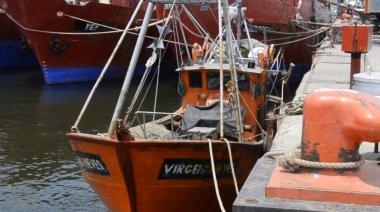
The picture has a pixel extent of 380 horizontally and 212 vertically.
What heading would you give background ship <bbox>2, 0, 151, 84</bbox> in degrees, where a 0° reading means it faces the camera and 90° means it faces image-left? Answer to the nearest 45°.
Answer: approximately 45°

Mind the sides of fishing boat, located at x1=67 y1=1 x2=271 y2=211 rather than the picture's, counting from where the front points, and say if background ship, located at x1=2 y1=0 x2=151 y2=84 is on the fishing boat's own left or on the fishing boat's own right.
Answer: on the fishing boat's own right

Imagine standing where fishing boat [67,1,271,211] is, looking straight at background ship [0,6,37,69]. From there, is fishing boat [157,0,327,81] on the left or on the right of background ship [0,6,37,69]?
right

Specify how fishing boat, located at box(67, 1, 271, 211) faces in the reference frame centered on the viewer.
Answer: facing the viewer and to the left of the viewer

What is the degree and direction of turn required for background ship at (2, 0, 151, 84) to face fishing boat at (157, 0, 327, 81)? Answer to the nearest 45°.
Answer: approximately 135° to its left

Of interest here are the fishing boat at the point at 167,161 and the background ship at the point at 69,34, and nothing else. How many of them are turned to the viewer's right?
0
